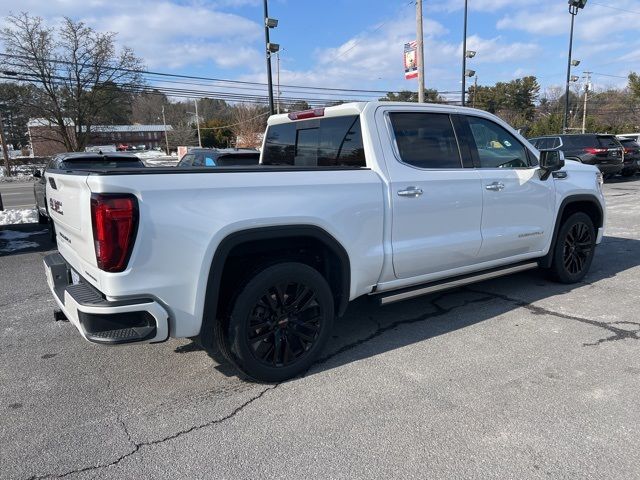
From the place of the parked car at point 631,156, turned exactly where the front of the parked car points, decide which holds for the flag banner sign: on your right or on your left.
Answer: on your left

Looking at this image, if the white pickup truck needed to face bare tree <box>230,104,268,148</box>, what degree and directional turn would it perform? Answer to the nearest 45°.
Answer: approximately 45° to its left

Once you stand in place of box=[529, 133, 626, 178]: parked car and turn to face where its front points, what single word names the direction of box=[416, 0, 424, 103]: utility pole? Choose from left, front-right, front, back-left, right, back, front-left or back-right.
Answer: front-left

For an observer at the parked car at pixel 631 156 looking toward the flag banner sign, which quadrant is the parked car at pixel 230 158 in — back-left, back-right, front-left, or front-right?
front-left

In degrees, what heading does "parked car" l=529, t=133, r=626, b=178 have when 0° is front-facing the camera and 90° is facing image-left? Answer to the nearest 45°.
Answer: approximately 135°

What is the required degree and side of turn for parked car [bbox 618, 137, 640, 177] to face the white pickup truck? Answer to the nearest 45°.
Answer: approximately 135° to its left

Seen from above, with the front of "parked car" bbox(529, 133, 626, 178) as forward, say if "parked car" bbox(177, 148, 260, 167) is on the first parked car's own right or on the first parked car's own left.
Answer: on the first parked car's own left

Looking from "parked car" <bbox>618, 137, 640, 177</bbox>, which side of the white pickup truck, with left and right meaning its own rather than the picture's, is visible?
front

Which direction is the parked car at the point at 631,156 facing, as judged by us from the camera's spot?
facing away from the viewer and to the left of the viewer

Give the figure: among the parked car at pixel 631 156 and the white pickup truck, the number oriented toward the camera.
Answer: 0

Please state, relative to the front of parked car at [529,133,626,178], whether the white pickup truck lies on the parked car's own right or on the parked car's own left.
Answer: on the parked car's own left
